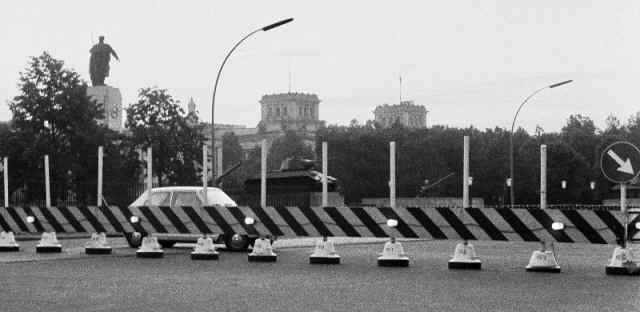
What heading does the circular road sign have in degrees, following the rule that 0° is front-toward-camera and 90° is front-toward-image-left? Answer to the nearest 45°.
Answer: approximately 0°

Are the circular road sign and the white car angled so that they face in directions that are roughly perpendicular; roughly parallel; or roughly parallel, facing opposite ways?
roughly perpendicular
